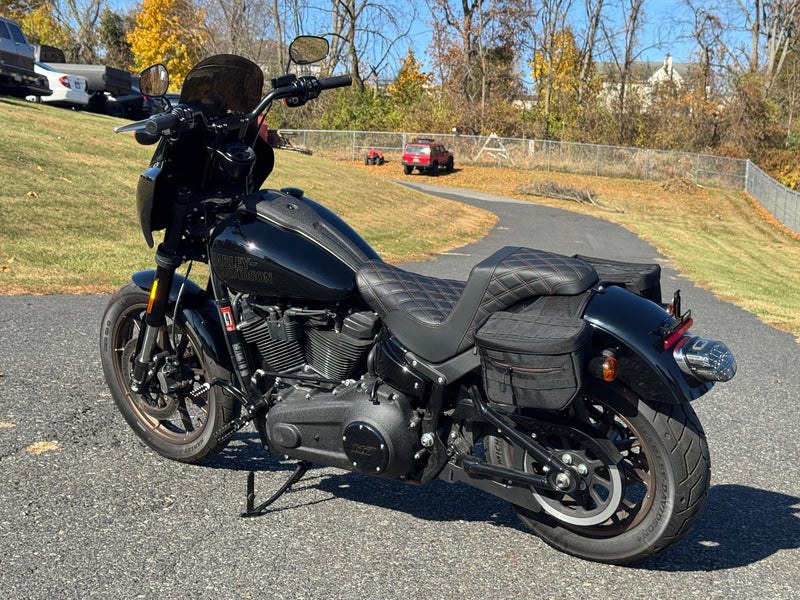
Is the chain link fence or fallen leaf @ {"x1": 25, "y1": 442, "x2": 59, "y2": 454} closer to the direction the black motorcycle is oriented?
the fallen leaf

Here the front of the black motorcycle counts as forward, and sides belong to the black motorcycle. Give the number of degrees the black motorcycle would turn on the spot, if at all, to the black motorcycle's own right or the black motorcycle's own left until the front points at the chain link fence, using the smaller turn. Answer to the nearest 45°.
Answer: approximately 45° to the black motorcycle's own right

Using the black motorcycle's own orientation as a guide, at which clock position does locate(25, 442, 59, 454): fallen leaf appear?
The fallen leaf is roughly at 11 o'clock from the black motorcycle.

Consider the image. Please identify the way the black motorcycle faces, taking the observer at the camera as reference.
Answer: facing away from the viewer and to the left of the viewer
